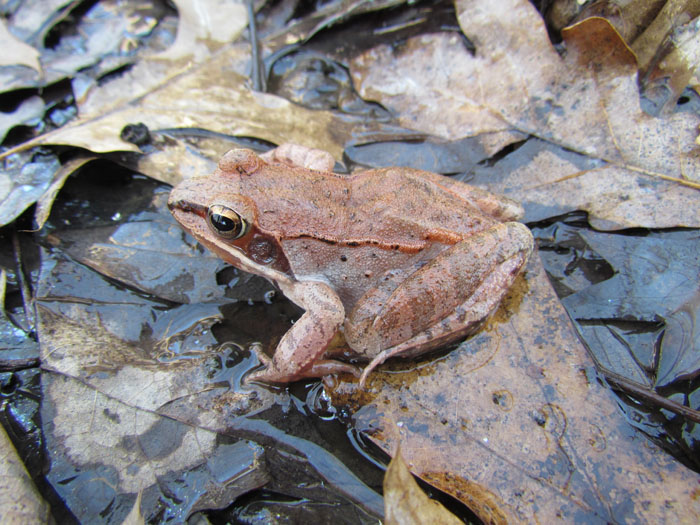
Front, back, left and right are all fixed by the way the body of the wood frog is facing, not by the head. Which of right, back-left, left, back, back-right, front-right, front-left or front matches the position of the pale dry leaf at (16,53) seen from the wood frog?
front-right

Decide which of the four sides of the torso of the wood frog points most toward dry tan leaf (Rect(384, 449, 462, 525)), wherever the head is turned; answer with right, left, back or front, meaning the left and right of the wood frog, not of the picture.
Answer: left

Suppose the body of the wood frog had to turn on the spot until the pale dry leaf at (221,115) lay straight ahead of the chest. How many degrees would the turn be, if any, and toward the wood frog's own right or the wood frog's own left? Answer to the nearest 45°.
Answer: approximately 45° to the wood frog's own right

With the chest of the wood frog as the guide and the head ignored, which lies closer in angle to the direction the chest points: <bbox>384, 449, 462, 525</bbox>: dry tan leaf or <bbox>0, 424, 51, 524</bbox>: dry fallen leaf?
the dry fallen leaf

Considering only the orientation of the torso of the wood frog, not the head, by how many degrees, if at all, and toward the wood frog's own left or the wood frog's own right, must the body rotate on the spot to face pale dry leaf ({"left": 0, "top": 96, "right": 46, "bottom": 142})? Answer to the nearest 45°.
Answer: approximately 45° to the wood frog's own right

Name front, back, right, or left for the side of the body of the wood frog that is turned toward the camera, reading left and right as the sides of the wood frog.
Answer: left

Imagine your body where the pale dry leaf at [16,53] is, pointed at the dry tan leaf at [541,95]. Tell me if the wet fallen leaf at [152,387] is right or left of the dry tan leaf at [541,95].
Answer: right

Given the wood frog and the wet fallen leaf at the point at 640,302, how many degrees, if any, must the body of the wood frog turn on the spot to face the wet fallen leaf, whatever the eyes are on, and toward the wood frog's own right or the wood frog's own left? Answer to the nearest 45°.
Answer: approximately 180°

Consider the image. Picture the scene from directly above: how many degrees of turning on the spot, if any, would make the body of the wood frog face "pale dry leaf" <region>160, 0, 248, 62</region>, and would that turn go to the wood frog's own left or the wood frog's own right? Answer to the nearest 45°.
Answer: approximately 45° to the wood frog's own right
